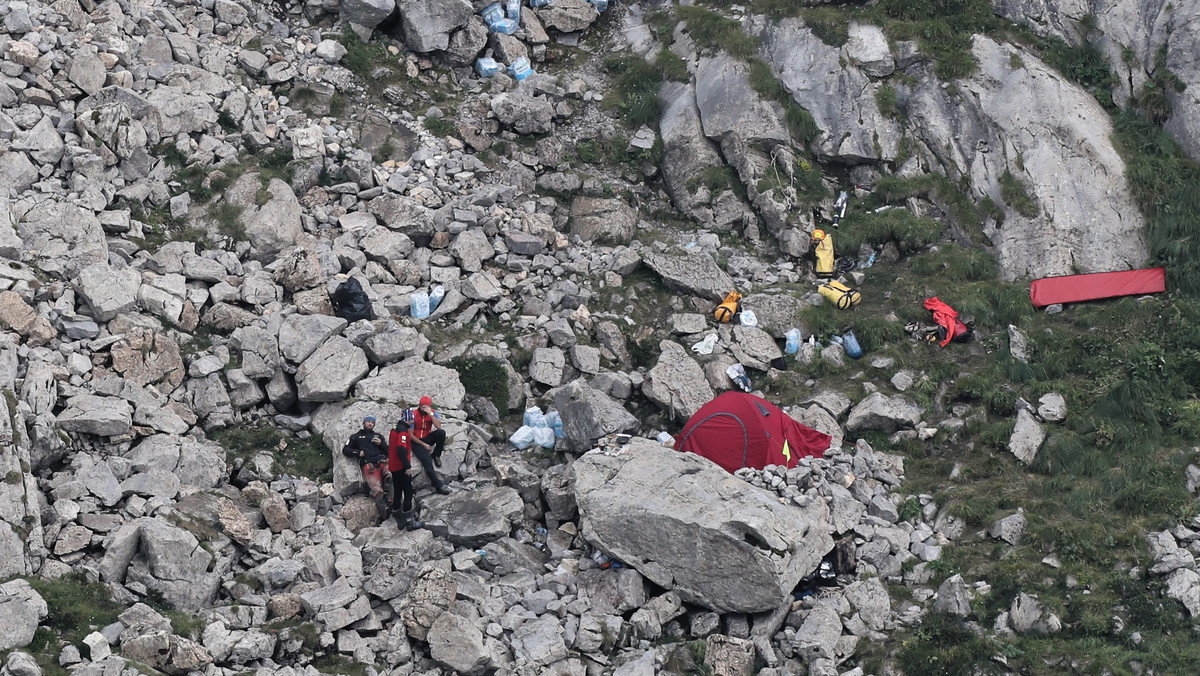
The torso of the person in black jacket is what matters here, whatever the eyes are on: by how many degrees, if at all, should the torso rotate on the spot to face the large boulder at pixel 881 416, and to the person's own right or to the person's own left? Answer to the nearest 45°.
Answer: approximately 45° to the person's own left

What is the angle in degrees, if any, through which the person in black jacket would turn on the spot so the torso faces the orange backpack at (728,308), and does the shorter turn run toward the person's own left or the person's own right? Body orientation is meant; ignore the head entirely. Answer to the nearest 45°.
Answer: approximately 90° to the person's own left

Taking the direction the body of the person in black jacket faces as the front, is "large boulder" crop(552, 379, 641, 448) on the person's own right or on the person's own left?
on the person's own left

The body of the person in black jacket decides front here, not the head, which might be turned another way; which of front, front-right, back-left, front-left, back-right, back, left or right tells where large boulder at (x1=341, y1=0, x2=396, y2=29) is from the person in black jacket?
back-left

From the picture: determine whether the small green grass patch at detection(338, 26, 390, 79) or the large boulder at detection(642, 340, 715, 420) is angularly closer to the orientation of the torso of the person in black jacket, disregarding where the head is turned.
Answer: the large boulder

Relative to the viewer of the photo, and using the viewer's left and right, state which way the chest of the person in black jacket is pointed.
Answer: facing the viewer and to the right of the viewer

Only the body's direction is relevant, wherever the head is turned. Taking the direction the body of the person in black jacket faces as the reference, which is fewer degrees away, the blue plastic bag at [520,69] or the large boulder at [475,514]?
the large boulder

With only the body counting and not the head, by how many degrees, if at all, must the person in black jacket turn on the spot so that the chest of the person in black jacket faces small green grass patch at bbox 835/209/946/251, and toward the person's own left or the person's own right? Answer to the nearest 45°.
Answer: approximately 90° to the person's own left

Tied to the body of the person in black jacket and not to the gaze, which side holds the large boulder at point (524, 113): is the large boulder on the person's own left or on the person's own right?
on the person's own left

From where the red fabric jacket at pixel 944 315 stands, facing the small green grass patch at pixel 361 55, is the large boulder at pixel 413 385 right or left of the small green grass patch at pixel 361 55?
left

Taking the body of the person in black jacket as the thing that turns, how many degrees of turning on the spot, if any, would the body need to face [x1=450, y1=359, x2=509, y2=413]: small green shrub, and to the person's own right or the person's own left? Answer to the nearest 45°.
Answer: approximately 90° to the person's own left

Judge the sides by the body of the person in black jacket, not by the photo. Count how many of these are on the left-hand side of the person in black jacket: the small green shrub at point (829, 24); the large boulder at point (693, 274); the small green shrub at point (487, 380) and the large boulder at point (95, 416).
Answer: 3

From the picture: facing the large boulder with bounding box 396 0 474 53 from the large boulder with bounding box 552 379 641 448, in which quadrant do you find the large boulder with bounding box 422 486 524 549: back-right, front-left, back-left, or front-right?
back-left
